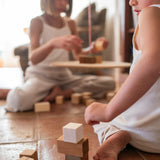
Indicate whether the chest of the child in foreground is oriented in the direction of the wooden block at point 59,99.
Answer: no

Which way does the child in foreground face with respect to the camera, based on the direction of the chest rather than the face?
to the viewer's left
